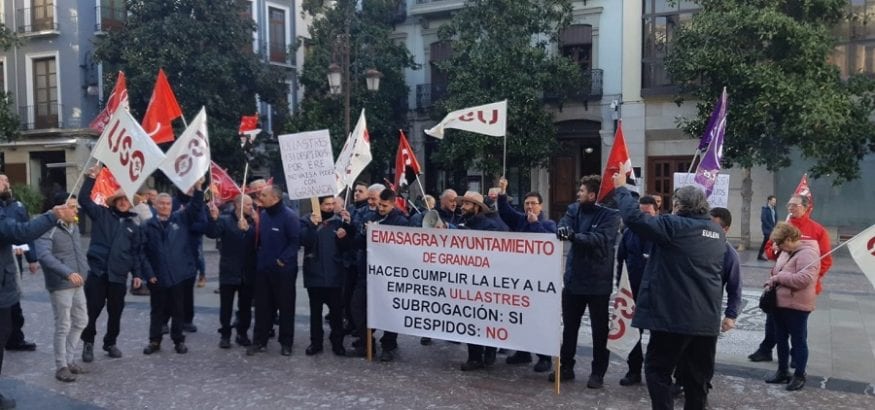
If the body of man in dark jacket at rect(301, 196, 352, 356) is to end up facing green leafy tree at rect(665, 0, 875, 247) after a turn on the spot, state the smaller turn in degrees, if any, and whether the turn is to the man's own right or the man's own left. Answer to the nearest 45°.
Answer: approximately 135° to the man's own left

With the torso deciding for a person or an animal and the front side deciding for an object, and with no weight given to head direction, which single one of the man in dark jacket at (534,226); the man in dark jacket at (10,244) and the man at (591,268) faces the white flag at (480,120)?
the man in dark jacket at (10,244)

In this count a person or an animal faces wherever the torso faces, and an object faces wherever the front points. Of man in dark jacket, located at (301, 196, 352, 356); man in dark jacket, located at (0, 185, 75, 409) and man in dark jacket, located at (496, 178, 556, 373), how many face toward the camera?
2

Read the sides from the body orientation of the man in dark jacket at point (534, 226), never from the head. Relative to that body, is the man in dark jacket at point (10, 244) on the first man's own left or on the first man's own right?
on the first man's own right

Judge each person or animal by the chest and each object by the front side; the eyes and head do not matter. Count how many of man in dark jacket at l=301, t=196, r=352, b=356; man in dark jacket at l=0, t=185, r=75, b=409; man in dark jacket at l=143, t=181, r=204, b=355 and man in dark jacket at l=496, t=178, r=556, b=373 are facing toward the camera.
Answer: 3

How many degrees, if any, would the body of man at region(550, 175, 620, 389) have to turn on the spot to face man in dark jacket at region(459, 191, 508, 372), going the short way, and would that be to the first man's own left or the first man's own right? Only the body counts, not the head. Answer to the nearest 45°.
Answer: approximately 90° to the first man's own right

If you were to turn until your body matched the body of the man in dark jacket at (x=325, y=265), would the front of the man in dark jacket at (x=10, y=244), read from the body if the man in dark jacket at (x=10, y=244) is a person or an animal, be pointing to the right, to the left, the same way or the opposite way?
to the left

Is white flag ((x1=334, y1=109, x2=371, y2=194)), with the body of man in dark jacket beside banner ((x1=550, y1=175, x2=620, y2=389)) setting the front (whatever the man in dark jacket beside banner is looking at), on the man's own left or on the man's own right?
on the man's own right

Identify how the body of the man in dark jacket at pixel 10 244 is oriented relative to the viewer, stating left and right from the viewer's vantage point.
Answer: facing to the right of the viewer

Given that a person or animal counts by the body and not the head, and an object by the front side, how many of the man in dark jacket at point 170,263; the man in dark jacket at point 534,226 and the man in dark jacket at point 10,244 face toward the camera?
2

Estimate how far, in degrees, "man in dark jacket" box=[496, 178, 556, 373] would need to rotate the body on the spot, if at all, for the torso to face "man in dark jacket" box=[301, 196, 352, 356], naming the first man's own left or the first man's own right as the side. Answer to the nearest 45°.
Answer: approximately 90° to the first man's own right

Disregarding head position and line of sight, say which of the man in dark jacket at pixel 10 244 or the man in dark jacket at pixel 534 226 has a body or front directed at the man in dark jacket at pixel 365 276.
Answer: the man in dark jacket at pixel 10 244

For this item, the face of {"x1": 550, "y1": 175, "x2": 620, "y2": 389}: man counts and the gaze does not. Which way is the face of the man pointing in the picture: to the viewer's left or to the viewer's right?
to the viewer's left
